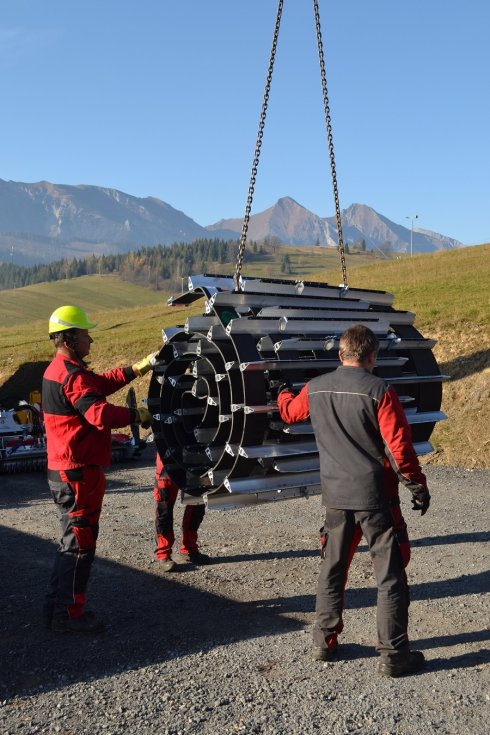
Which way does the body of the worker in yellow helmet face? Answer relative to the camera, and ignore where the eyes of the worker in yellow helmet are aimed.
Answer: to the viewer's right

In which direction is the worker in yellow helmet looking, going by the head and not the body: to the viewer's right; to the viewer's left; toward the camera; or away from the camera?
to the viewer's right

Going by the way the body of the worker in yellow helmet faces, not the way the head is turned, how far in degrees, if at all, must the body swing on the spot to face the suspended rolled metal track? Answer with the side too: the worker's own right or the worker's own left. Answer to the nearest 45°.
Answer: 0° — they already face it
